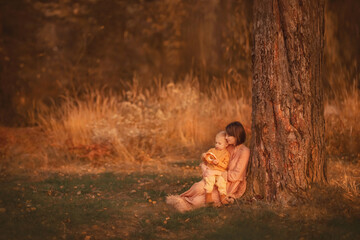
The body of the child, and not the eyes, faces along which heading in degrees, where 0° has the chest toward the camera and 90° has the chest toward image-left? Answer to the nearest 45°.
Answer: approximately 45°

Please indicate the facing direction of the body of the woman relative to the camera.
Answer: to the viewer's left
